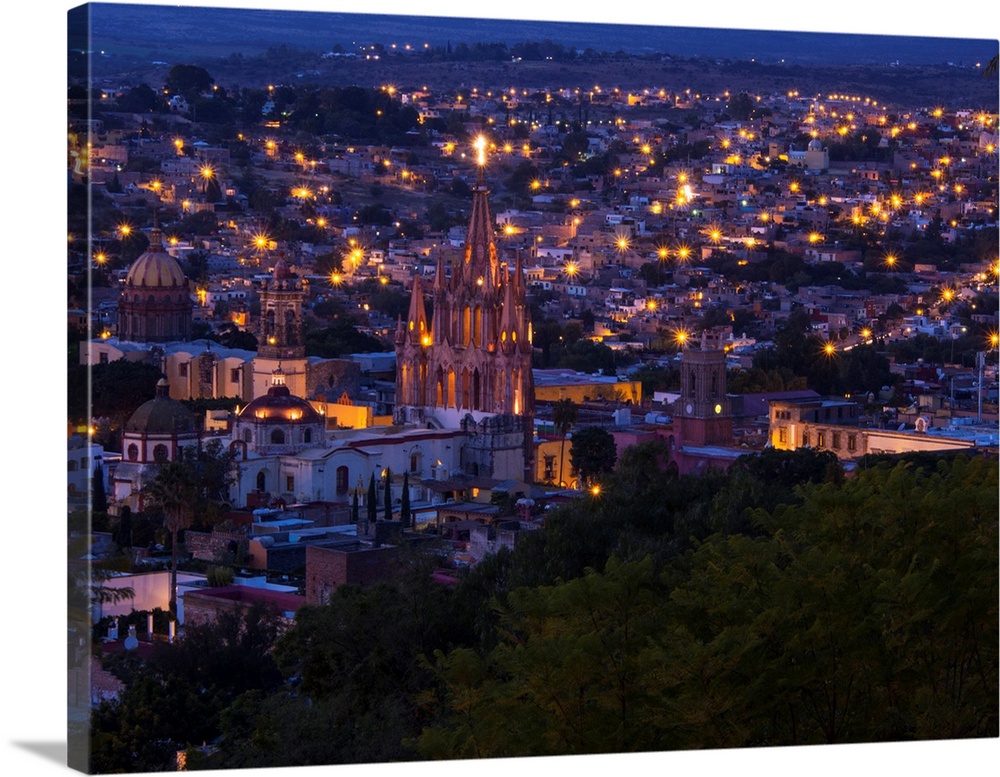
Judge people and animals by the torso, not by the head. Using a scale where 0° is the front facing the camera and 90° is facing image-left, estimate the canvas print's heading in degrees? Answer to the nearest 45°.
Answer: approximately 315°
